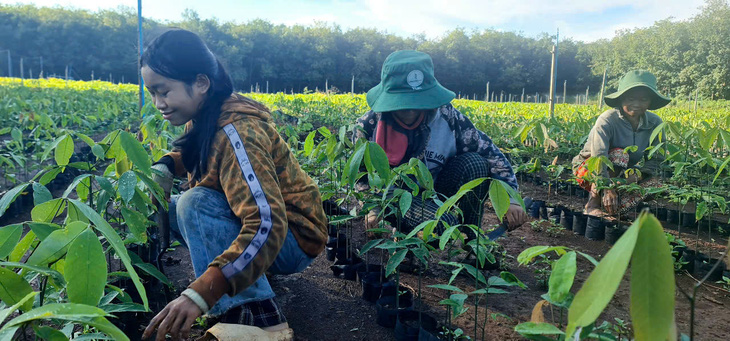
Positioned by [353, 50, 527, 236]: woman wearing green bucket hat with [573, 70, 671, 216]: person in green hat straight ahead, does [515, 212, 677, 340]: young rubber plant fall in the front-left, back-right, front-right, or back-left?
back-right

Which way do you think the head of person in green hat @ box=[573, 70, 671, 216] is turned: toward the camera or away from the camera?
toward the camera

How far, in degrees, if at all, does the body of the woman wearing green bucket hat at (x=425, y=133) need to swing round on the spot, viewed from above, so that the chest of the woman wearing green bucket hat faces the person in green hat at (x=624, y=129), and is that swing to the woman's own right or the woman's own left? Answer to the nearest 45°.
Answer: approximately 135° to the woman's own left

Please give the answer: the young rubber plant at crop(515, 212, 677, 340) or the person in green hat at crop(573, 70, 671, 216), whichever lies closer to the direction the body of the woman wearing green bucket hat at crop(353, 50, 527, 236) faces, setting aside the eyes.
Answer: the young rubber plant

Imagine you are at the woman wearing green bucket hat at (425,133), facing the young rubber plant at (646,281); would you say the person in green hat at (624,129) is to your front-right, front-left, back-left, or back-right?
back-left

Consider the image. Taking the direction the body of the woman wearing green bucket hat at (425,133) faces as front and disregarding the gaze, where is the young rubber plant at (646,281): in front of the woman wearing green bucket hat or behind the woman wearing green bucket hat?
in front

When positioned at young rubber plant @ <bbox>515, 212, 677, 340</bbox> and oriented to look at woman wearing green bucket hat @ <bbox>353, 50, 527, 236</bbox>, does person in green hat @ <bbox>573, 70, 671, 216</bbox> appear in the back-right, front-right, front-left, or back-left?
front-right

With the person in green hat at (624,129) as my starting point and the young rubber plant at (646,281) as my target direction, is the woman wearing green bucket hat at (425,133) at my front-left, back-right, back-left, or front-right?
front-right

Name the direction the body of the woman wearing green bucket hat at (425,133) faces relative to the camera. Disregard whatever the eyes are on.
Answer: toward the camera

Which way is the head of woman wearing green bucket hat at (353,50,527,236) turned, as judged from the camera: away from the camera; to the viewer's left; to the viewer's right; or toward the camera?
toward the camera
